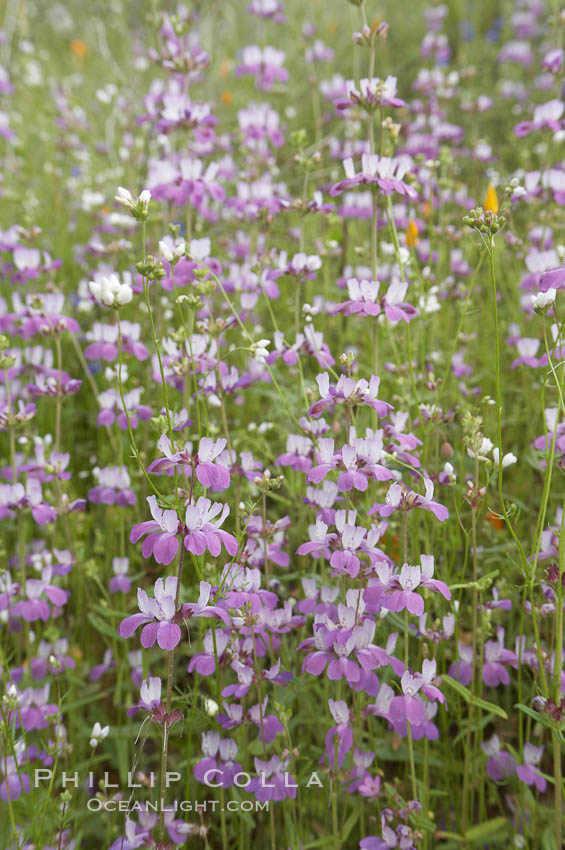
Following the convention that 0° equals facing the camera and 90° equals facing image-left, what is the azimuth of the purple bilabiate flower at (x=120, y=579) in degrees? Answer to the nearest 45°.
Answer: approximately 0°

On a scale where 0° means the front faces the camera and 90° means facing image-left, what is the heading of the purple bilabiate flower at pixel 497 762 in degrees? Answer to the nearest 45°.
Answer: approximately 0°

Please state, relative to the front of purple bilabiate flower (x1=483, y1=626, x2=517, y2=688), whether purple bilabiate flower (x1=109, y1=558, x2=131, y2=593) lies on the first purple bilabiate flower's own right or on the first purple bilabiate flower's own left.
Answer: on the first purple bilabiate flower's own right

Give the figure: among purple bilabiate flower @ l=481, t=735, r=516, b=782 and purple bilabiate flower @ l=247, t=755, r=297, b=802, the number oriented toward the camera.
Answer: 2
